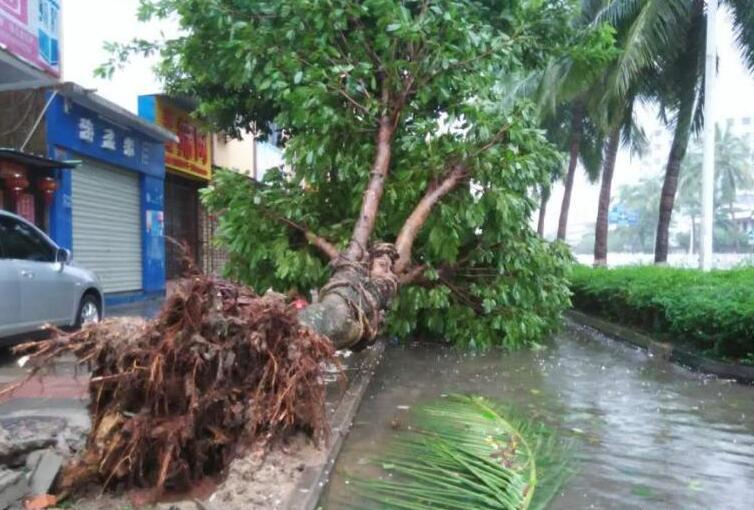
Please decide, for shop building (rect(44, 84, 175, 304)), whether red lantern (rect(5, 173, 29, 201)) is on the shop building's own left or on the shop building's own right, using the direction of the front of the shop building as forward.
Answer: on the shop building's own right

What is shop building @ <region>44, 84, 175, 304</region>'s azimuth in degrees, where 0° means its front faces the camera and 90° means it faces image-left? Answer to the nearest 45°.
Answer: approximately 315°

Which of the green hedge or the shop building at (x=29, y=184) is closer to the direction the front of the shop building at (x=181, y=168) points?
the green hedge

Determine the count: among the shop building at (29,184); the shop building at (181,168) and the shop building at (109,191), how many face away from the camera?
0

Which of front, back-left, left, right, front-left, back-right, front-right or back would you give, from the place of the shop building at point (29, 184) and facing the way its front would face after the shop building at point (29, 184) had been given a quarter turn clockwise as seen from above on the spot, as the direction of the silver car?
front-left

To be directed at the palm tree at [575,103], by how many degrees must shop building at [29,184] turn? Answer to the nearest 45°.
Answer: approximately 45° to its left

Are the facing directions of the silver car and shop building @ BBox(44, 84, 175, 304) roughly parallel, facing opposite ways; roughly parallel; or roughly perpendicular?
roughly perpendicular

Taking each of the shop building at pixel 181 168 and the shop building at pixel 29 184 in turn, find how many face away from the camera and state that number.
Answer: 0

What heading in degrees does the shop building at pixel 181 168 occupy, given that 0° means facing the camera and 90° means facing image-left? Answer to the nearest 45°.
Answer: approximately 315°
